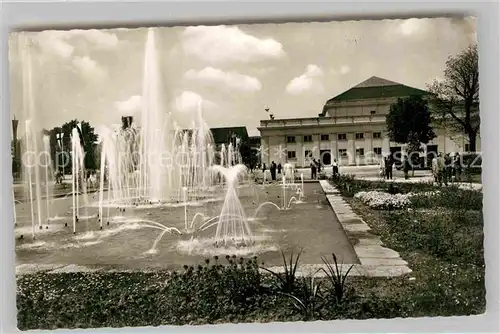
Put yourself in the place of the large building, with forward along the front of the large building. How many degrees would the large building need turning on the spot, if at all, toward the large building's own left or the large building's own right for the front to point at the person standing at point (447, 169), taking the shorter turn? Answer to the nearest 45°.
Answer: approximately 90° to the large building's own left

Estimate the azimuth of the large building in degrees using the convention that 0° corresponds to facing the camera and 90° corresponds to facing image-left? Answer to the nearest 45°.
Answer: approximately 0°

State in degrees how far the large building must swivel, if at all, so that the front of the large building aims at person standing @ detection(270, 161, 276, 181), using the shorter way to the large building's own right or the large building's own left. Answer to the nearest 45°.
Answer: approximately 90° to the large building's own right

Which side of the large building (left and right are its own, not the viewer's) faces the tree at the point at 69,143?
right

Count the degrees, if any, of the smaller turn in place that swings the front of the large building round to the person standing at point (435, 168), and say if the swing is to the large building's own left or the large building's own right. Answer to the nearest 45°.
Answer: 0° — it already faces them
